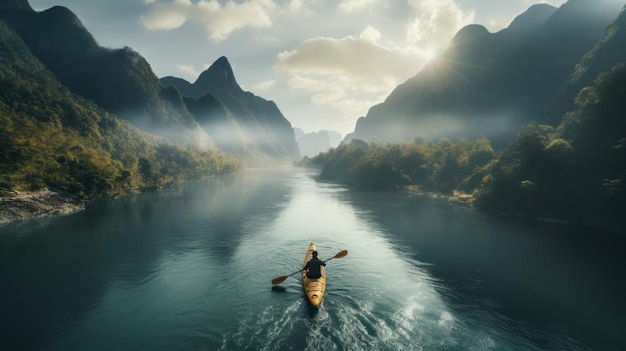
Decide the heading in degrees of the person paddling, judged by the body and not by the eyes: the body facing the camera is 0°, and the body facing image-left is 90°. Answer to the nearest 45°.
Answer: approximately 180°
